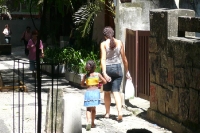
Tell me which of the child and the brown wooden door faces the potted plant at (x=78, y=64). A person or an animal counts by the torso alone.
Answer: the child

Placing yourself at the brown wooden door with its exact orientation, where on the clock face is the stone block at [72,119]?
The stone block is roughly at 11 o'clock from the brown wooden door.

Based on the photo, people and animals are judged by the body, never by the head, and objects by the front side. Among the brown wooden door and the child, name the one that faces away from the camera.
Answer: the child

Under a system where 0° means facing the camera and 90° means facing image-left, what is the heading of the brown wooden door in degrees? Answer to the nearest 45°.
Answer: approximately 45°

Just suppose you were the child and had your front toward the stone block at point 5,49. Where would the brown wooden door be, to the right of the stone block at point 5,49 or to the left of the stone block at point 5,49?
right

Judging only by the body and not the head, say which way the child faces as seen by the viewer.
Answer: away from the camera

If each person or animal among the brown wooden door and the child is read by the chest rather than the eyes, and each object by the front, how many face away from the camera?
1

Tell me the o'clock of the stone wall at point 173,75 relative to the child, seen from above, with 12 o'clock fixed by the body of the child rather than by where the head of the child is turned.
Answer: The stone wall is roughly at 3 o'clock from the child.

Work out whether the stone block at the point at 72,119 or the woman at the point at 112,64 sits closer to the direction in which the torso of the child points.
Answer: the woman

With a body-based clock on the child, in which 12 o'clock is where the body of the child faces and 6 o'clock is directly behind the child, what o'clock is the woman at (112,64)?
The woman is roughly at 1 o'clock from the child.
